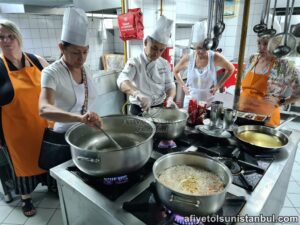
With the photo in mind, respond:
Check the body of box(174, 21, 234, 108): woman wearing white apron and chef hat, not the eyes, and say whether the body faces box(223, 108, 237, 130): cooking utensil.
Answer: yes

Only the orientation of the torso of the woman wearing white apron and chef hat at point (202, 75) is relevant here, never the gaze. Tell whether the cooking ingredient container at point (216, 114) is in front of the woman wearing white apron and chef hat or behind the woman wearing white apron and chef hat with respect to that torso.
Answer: in front

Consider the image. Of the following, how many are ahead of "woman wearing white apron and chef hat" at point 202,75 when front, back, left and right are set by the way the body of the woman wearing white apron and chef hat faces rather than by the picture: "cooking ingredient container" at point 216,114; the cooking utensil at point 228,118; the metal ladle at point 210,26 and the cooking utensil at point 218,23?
4

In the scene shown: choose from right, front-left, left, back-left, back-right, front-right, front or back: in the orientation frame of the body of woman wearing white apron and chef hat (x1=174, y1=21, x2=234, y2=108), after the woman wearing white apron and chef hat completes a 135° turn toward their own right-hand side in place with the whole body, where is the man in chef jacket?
left

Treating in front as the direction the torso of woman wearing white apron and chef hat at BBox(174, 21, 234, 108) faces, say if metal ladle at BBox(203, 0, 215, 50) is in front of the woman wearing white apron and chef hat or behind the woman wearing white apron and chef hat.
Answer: in front

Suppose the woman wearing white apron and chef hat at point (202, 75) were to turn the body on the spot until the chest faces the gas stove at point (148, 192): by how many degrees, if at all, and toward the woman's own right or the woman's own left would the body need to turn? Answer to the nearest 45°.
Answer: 0° — they already face it

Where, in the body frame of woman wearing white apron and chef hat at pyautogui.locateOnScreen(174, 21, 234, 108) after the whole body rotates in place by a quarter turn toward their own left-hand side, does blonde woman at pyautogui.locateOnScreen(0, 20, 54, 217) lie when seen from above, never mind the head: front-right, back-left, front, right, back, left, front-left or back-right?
back-right

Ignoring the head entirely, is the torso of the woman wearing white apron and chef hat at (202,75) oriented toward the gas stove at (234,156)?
yes

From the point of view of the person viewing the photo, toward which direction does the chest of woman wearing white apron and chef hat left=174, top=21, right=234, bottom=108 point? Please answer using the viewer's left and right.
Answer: facing the viewer

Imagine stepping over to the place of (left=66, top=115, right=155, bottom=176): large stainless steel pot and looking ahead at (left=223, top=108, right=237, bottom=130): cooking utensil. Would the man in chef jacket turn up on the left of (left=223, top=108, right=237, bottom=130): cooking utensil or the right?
left

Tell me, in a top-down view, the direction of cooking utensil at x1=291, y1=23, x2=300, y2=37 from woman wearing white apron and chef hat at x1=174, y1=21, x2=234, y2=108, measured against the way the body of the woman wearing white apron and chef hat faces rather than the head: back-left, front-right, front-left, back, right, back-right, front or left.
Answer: front-left

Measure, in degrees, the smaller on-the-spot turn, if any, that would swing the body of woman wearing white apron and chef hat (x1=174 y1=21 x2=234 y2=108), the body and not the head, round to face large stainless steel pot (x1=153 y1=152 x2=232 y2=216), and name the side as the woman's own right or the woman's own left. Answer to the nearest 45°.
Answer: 0° — they already face it
